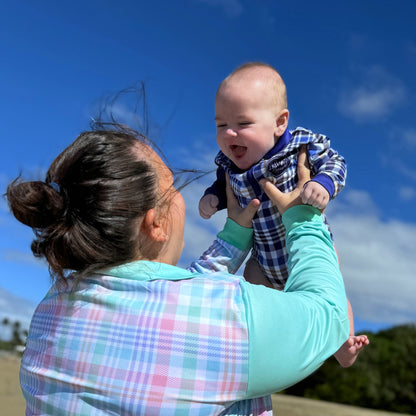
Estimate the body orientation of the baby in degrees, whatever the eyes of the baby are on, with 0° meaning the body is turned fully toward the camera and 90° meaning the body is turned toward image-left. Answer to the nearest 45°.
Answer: approximately 45°

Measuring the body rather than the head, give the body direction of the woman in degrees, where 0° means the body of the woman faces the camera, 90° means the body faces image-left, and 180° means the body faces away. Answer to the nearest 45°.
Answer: approximately 225°

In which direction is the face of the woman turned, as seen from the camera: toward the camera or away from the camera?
away from the camera
